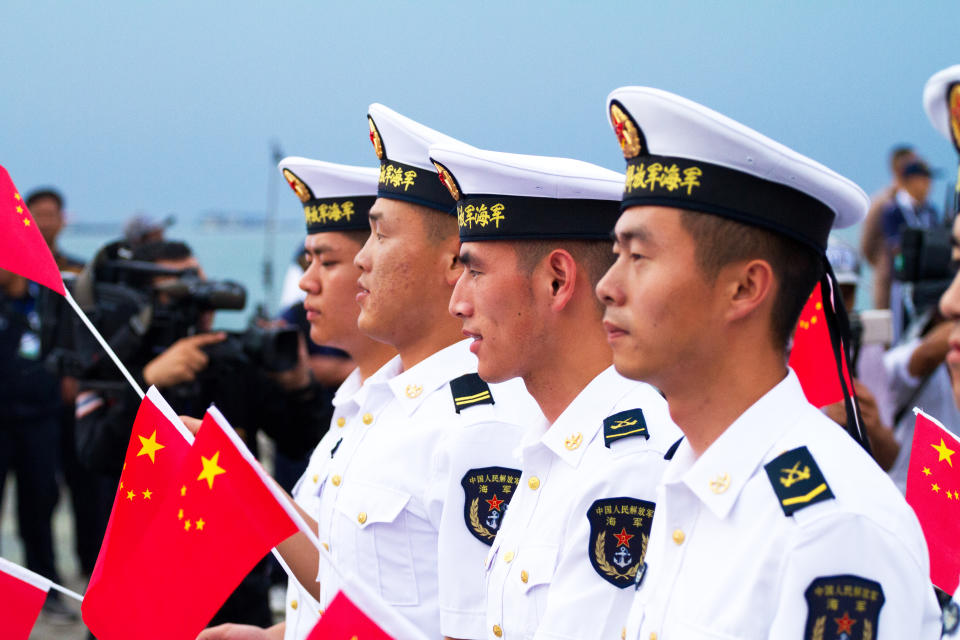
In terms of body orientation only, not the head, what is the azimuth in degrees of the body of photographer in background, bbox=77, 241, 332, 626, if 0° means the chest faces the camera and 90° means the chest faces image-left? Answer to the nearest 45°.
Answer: approximately 315°
